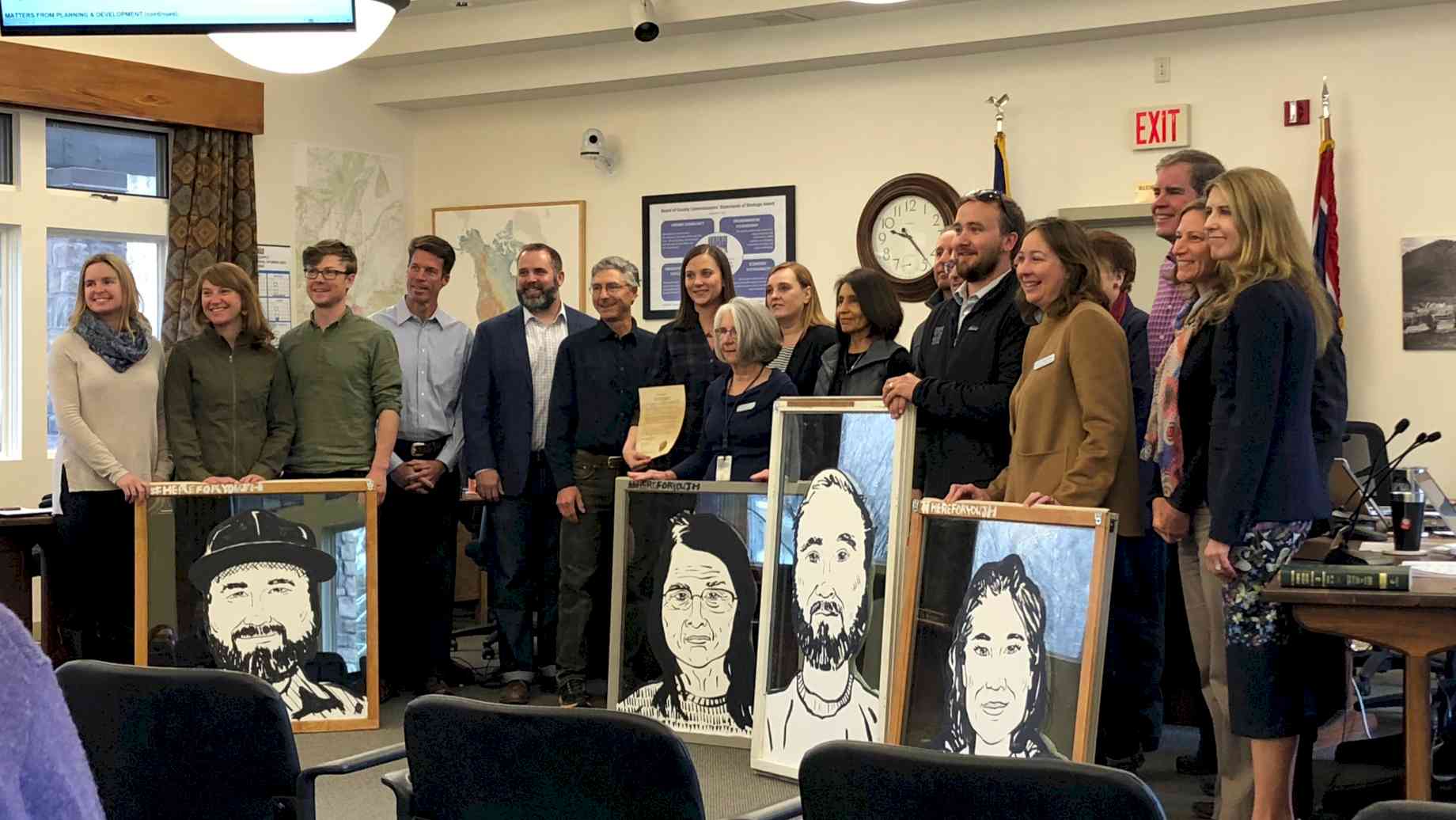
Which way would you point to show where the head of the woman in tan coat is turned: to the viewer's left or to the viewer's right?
to the viewer's left

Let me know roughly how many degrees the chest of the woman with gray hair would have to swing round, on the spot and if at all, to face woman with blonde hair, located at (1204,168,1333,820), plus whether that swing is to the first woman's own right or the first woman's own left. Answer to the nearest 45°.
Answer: approximately 90° to the first woman's own left

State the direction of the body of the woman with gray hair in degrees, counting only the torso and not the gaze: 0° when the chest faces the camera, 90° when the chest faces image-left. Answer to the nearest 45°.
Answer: approximately 45°

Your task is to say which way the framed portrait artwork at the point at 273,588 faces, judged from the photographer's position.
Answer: facing the viewer

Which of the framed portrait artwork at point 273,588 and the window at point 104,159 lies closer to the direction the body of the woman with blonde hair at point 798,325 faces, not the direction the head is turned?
the framed portrait artwork

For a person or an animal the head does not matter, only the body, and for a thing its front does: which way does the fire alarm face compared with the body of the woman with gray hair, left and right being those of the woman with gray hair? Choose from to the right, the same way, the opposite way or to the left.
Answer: the same way

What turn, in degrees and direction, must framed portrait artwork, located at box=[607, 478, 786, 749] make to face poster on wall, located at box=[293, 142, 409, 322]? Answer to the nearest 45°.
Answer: approximately 135° to its right

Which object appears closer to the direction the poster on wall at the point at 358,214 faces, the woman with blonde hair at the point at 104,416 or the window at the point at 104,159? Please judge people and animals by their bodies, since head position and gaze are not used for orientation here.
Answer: the woman with blonde hair

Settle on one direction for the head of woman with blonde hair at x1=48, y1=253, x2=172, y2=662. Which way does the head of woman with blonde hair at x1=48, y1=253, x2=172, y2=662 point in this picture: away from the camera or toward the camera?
toward the camera

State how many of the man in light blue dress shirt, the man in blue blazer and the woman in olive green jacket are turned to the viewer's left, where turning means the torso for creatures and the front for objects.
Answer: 0

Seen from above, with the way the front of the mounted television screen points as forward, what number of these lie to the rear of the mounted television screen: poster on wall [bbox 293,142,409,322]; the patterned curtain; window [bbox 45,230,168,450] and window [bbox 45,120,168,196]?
4

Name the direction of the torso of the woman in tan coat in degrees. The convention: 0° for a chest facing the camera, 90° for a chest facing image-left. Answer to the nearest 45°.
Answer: approximately 45°

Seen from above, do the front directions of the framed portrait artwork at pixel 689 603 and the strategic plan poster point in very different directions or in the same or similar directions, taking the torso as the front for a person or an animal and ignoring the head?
same or similar directions
